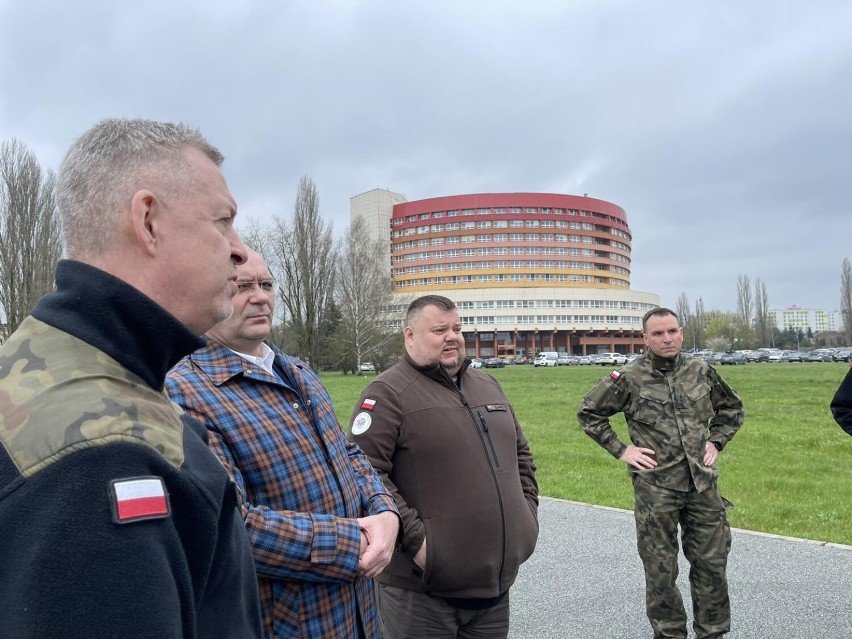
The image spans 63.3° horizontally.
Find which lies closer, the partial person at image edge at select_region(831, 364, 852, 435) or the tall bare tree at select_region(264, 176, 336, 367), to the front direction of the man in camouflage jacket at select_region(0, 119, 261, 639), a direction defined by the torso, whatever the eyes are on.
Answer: the partial person at image edge

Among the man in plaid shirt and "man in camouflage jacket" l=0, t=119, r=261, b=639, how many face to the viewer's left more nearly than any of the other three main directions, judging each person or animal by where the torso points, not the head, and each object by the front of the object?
0

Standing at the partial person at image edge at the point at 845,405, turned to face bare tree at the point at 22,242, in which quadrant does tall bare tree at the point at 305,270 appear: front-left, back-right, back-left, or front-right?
front-right

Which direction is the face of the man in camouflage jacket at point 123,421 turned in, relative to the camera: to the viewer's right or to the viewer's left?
to the viewer's right

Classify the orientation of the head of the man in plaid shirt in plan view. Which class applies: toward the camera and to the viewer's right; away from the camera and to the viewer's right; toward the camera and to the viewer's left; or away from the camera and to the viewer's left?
toward the camera and to the viewer's right

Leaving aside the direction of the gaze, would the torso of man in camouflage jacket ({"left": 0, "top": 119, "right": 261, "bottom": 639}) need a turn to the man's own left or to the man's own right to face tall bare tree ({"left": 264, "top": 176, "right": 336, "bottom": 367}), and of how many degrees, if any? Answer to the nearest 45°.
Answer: approximately 90° to the man's own left

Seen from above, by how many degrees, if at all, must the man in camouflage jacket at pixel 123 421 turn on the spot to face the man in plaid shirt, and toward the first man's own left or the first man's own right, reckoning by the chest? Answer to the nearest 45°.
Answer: approximately 45° to the first man's own left

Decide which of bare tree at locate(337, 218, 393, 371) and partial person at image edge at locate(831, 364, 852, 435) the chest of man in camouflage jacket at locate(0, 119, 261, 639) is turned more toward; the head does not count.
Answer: the partial person at image edge

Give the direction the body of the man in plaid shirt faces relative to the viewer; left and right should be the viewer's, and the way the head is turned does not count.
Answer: facing the viewer and to the right of the viewer

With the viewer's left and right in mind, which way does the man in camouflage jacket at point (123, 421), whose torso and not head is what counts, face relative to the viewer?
facing to the right of the viewer

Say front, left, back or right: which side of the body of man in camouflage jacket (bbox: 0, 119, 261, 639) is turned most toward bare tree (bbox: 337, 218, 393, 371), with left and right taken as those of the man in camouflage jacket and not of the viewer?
left

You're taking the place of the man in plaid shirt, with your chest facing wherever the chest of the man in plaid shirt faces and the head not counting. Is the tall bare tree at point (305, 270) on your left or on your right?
on your left

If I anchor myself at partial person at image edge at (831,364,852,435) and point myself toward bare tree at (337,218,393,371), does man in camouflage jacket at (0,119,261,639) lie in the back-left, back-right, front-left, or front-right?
back-left
